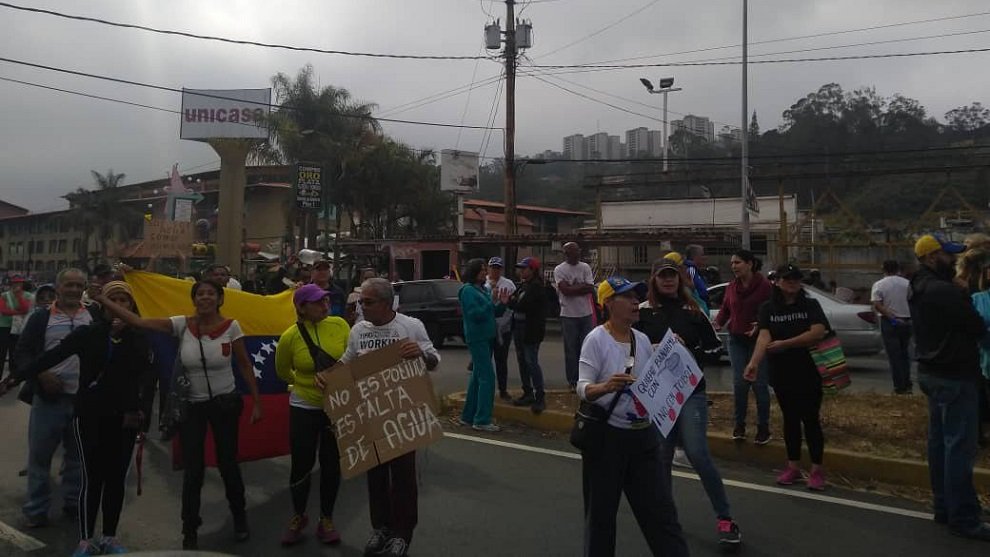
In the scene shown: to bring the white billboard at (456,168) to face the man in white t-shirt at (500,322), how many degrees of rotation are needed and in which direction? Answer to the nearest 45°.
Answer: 0° — it already faces them

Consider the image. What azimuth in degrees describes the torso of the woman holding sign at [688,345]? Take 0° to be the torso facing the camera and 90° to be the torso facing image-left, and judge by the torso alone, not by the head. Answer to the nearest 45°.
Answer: approximately 0°

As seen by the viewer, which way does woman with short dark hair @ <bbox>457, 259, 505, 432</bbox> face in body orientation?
to the viewer's right

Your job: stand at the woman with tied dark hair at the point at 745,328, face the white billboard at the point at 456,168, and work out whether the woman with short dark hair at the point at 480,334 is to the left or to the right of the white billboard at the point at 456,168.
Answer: left

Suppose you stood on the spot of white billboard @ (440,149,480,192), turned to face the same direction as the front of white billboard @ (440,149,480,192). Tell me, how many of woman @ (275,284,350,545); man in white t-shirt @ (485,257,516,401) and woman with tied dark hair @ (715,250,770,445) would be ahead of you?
3

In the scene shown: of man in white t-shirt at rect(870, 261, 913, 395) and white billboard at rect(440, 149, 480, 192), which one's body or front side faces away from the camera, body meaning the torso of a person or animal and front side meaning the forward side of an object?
the man in white t-shirt

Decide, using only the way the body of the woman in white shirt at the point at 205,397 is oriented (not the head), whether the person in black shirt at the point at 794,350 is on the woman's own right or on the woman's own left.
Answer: on the woman's own left

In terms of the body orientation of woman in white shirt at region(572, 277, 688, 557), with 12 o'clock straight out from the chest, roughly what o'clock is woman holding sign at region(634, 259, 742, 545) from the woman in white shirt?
The woman holding sign is roughly at 8 o'clock from the woman in white shirt.
